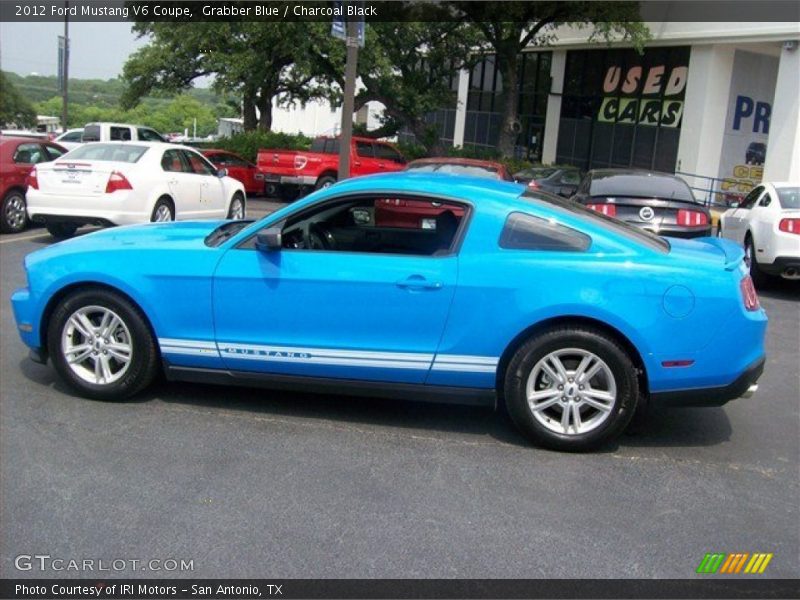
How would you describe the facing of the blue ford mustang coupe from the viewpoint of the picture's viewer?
facing to the left of the viewer

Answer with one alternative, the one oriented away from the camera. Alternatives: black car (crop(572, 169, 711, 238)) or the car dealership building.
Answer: the black car

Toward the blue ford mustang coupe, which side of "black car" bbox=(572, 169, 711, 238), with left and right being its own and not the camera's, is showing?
back

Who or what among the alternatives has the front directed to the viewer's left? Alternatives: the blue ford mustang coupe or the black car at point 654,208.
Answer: the blue ford mustang coupe

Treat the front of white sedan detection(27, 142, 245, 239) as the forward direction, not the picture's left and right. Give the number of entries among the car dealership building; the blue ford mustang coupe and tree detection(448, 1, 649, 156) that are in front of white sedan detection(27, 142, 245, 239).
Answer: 2

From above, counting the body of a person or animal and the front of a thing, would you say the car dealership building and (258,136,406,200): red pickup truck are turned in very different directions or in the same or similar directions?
very different directions

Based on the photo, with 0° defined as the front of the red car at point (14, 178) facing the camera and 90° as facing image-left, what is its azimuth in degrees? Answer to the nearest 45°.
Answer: approximately 225°

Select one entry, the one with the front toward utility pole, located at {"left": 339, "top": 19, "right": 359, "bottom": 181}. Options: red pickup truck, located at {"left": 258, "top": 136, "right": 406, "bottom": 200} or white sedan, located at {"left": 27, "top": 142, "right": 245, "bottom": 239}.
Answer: the white sedan

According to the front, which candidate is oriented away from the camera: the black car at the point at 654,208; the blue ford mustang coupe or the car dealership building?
the black car

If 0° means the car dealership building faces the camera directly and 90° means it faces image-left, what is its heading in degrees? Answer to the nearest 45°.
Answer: approximately 45°

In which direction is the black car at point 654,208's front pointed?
away from the camera

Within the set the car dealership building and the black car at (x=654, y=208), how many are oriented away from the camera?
1
